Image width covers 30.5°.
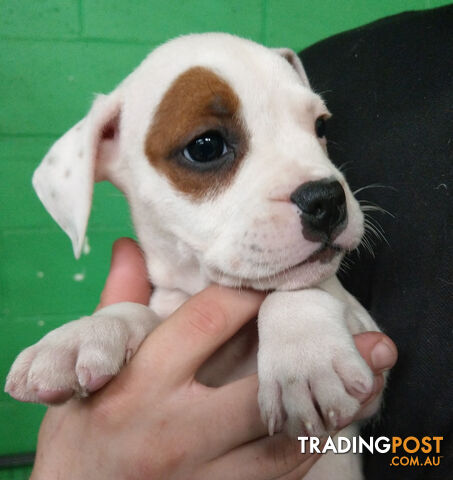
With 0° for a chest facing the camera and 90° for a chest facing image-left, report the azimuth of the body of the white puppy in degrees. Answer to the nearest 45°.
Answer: approximately 315°
